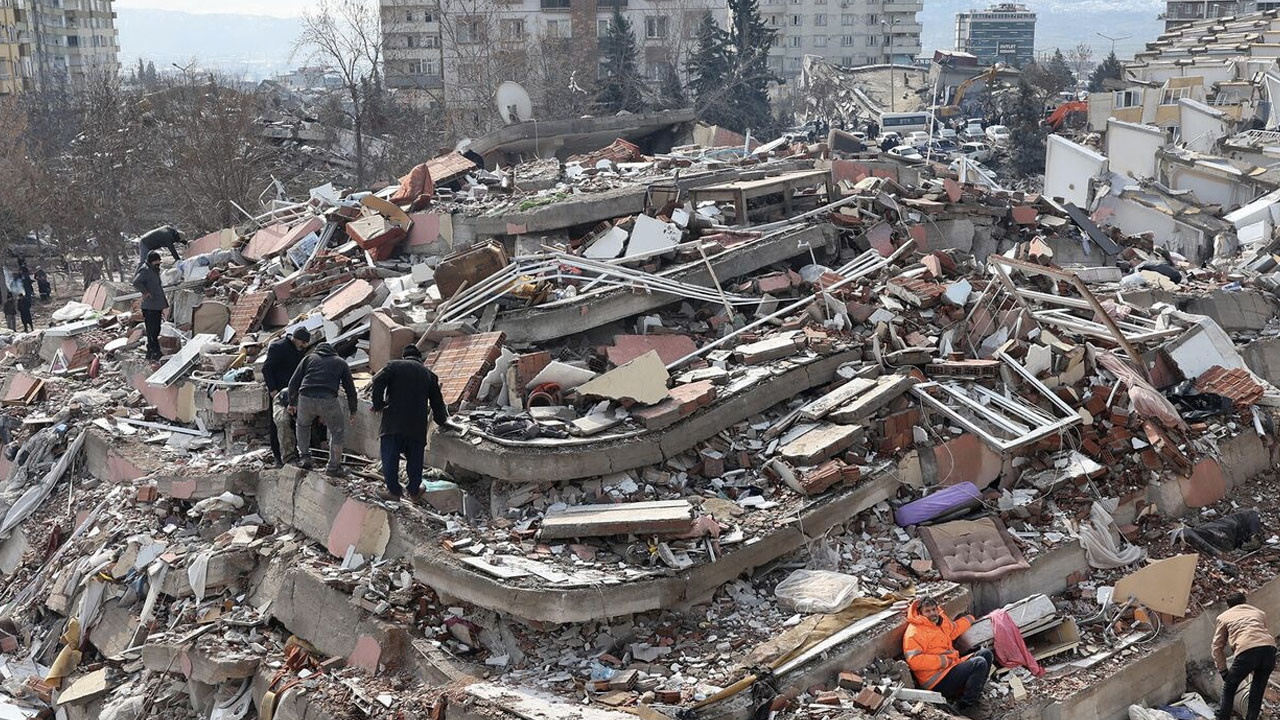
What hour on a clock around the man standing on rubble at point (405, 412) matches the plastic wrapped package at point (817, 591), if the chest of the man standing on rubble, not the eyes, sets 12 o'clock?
The plastic wrapped package is roughly at 4 o'clock from the man standing on rubble.

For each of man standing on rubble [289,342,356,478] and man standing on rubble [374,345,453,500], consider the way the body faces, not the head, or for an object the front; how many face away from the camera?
2

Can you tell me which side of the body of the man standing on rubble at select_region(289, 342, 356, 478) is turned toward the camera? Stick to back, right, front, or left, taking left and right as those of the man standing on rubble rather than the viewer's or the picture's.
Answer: back

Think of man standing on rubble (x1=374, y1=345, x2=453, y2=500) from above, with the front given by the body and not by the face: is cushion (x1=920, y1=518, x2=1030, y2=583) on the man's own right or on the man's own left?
on the man's own right

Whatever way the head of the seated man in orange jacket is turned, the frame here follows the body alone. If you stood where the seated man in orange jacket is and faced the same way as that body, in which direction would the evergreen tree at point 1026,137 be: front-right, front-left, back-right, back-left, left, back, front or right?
back-left

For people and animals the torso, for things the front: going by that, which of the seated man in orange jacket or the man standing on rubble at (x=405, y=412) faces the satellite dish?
the man standing on rubble

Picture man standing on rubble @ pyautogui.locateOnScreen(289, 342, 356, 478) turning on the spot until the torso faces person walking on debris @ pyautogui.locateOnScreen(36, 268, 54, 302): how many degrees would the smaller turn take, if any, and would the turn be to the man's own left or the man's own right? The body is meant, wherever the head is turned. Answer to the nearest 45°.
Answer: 0° — they already face them

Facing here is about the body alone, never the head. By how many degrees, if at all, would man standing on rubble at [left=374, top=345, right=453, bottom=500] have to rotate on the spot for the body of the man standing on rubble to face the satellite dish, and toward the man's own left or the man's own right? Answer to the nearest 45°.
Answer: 0° — they already face it

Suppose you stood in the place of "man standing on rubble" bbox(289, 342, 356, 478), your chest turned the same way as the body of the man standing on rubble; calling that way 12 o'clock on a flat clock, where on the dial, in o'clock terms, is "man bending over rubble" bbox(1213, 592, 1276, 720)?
The man bending over rubble is roughly at 4 o'clock from the man standing on rubble.

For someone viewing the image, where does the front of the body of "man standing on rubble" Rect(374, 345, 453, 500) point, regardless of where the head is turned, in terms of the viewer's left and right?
facing away from the viewer

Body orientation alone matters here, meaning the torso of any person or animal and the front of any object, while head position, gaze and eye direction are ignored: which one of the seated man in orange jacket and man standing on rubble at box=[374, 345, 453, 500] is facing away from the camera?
the man standing on rubble

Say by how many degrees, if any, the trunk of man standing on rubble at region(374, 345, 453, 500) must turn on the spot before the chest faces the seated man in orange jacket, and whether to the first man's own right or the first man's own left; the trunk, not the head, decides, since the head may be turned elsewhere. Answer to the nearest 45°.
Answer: approximately 135° to the first man's own right
